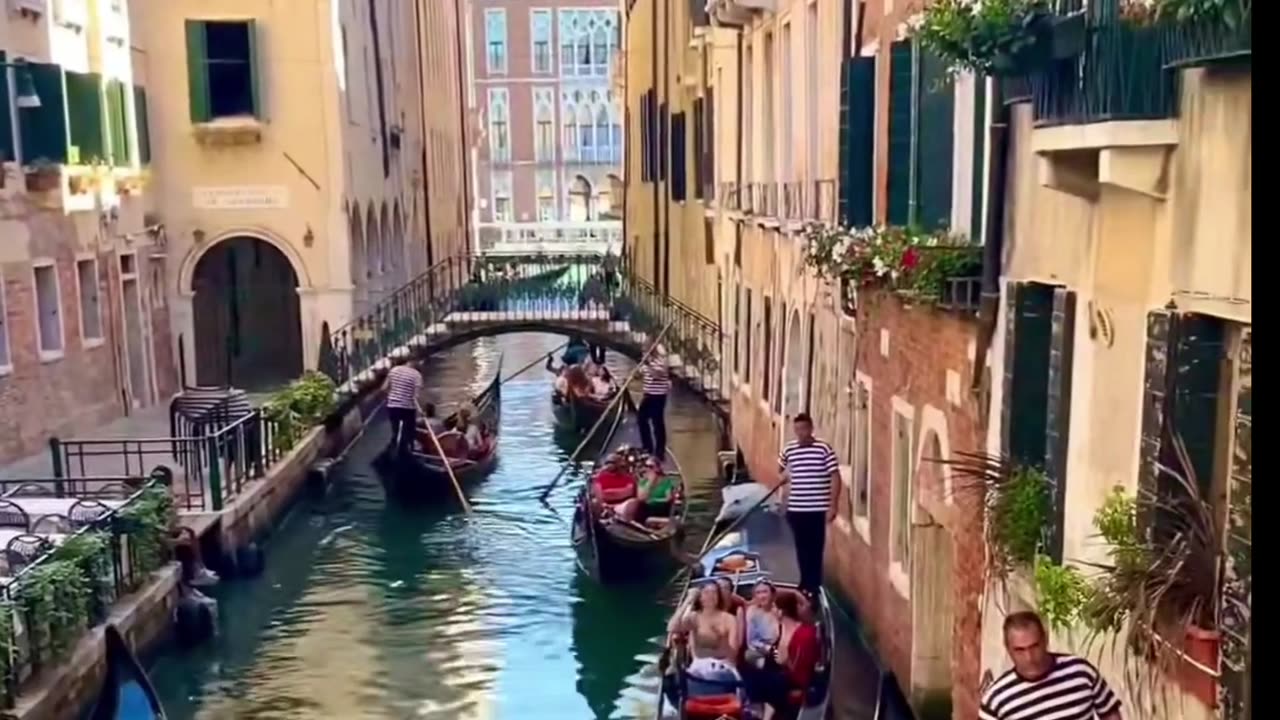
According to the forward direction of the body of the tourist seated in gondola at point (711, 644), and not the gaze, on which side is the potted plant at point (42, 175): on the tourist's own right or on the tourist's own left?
on the tourist's own right

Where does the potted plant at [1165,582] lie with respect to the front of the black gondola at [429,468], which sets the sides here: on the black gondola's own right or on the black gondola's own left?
on the black gondola's own right

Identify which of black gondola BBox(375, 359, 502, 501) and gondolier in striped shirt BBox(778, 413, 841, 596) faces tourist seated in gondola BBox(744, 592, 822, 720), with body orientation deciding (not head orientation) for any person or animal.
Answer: the gondolier in striped shirt

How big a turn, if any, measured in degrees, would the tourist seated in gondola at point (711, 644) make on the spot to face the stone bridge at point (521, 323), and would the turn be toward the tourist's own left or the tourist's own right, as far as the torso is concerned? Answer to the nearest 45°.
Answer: approximately 180°

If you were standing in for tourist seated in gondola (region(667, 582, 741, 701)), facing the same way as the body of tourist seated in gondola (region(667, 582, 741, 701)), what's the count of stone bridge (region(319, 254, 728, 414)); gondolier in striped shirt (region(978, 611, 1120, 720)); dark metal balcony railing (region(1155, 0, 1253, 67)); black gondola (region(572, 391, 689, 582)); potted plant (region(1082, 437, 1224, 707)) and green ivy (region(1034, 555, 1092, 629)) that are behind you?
2
